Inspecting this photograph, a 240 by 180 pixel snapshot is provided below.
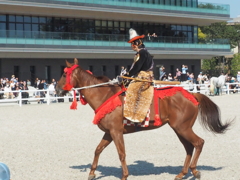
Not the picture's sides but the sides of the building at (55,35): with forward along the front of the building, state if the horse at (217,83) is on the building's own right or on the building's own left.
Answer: on the building's own left

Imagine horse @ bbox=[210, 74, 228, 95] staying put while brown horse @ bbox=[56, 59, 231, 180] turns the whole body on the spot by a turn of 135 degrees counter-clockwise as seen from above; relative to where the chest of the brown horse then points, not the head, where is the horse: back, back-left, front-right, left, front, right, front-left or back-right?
back-left

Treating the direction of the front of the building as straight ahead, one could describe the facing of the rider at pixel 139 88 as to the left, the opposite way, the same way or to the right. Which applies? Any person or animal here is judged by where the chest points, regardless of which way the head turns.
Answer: to the right

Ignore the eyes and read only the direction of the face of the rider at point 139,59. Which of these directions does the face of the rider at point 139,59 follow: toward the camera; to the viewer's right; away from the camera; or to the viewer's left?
to the viewer's left

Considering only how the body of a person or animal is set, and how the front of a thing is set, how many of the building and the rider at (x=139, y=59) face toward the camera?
1

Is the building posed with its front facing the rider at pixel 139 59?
yes

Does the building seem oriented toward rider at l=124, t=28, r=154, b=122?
yes

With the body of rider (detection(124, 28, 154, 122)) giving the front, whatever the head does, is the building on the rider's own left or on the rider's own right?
on the rider's own right

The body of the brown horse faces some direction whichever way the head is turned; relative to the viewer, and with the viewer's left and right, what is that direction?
facing to the left of the viewer

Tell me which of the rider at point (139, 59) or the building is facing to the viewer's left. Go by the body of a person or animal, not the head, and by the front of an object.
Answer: the rider

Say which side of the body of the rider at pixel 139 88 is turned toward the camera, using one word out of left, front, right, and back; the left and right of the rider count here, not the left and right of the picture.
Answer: left

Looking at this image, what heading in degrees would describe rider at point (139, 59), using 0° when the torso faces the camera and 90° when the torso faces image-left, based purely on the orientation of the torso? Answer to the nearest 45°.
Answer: approximately 90°

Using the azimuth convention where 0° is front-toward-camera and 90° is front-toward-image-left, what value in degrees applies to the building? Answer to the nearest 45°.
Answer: approximately 0°

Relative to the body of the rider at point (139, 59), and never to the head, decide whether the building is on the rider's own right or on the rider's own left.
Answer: on the rider's own right
